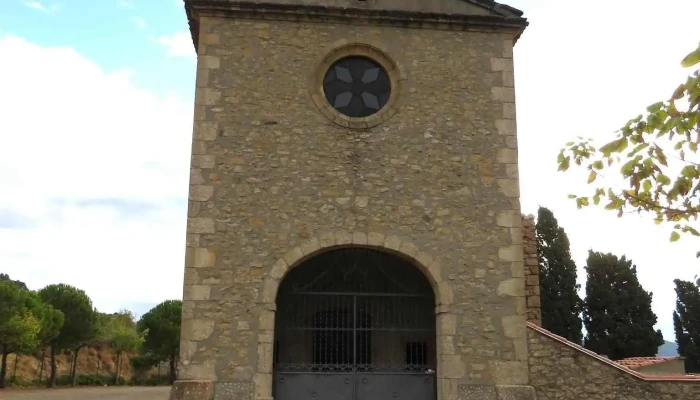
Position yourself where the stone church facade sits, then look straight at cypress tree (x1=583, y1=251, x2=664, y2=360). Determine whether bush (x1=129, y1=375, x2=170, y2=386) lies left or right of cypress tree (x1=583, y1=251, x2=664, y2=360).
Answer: left

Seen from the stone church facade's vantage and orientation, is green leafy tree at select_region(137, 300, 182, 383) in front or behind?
behind

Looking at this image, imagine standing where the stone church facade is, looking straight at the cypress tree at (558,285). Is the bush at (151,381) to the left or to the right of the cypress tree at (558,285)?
left

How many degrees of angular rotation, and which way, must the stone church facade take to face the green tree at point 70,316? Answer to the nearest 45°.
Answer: approximately 135° to its right

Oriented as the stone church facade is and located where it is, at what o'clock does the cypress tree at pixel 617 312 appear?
The cypress tree is roughly at 7 o'clock from the stone church facade.

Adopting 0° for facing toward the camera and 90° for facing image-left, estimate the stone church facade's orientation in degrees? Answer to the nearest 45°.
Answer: approximately 0°

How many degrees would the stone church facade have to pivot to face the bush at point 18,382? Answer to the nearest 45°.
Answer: approximately 135° to its right

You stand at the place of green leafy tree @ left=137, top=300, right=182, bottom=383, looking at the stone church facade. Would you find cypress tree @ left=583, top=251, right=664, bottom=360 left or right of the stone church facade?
left

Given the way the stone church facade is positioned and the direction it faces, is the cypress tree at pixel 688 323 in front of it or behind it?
behind
